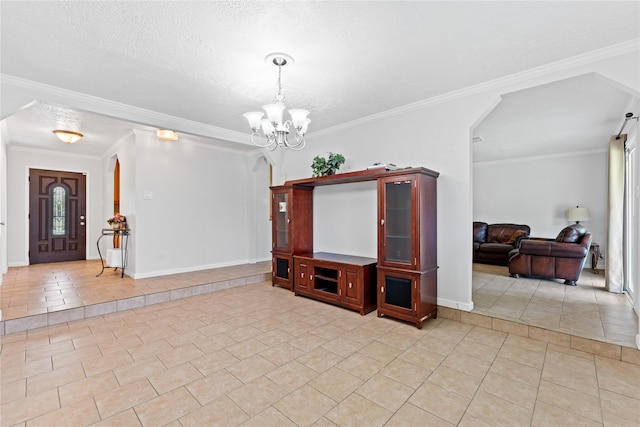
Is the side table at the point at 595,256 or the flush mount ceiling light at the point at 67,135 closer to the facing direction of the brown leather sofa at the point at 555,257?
the flush mount ceiling light

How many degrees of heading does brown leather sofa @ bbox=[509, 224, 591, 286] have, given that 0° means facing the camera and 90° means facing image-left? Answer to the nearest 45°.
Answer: approximately 90°

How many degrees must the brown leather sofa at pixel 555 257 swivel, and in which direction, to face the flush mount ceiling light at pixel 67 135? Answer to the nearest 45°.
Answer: approximately 45° to its left

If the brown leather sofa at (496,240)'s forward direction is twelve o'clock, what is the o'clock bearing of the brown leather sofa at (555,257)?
the brown leather sofa at (555,257) is roughly at 11 o'clock from the brown leather sofa at (496,240).

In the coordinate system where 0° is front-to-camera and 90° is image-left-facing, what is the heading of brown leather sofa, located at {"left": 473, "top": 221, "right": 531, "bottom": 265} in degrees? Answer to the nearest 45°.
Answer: approximately 0°

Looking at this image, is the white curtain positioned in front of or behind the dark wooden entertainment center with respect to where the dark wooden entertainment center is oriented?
behind

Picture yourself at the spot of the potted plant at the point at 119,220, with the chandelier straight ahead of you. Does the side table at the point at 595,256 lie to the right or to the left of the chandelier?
left

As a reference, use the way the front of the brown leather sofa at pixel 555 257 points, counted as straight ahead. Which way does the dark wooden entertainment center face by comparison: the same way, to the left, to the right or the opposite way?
to the left

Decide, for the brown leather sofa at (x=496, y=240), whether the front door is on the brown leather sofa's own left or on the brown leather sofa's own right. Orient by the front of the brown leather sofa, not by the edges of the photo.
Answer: on the brown leather sofa's own right

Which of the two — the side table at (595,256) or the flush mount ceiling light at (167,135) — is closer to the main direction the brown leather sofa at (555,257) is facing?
the flush mount ceiling light

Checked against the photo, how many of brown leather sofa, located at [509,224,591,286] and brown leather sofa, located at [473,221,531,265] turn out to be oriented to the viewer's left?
1

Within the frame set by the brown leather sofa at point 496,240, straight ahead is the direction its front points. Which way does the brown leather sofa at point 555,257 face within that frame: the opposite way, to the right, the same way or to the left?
to the right

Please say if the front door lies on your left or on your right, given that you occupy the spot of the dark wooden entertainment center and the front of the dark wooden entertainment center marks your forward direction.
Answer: on your right
